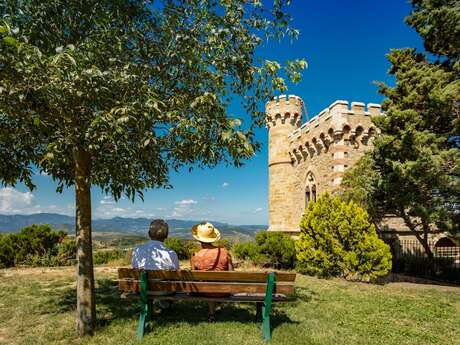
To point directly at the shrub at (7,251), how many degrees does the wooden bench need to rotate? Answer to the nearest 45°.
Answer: approximately 45° to its left

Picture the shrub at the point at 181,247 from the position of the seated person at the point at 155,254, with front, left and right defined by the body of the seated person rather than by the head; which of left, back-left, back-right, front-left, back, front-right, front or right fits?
front

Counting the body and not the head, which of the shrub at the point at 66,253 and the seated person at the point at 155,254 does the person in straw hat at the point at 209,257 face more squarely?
the shrub

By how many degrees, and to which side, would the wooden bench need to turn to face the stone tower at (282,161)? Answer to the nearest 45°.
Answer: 0° — it already faces it

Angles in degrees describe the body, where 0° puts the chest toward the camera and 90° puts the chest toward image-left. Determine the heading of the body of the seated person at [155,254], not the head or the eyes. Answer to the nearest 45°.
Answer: approximately 180°

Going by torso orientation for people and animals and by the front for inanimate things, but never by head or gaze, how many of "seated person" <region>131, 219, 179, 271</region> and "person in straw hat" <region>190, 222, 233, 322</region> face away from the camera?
2

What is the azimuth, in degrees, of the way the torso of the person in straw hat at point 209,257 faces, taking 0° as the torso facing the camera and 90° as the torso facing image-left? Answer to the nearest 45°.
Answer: approximately 180°

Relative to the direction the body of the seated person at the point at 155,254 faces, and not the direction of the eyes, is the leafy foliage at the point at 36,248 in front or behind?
in front

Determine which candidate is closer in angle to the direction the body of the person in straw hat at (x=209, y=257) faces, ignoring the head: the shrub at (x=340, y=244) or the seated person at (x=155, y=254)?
the shrub

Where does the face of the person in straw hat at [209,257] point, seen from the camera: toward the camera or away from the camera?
away from the camera

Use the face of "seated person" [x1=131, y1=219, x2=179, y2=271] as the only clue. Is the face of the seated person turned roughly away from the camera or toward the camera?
away from the camera

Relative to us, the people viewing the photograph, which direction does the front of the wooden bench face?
facing away from the viewer

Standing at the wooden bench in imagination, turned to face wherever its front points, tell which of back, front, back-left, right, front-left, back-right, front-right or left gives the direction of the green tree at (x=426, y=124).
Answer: front-right

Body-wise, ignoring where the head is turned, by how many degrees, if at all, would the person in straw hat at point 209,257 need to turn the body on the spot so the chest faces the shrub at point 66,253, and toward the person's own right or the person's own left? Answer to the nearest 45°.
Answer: approximately 45° to the person's own left

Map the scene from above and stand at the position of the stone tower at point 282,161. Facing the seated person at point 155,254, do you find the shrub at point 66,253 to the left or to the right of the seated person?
right
